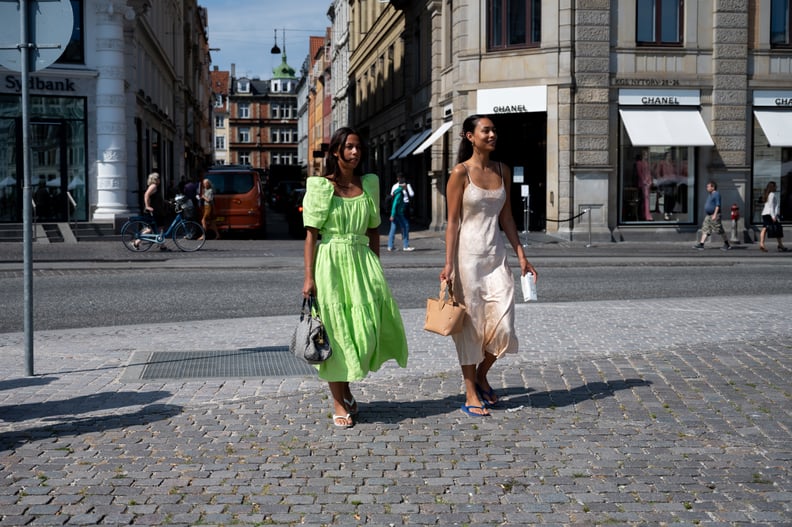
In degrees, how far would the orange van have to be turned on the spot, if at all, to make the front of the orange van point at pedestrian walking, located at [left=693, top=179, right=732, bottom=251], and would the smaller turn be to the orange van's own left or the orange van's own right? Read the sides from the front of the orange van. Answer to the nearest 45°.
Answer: approximately 135° to the orange van's own right

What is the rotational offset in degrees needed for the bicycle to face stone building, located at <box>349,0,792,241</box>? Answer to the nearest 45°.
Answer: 0° — it already faces it

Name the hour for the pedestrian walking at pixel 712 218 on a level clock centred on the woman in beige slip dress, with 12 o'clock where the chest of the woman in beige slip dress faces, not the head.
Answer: The pedestrian walking is roughly at 8 o'clock from the woman in beige slip dress.

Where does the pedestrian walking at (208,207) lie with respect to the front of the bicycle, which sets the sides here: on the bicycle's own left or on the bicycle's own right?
on the bicycle's own left

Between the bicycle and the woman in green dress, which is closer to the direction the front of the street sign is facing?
the bicycle

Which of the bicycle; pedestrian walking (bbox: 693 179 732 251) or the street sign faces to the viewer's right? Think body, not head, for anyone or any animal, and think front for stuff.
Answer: the bicycle

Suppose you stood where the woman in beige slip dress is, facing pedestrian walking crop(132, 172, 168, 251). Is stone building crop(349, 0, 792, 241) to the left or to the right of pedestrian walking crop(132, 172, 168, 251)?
right

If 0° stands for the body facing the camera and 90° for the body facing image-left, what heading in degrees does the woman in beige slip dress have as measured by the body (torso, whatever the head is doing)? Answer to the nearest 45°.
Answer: approximately 315°
